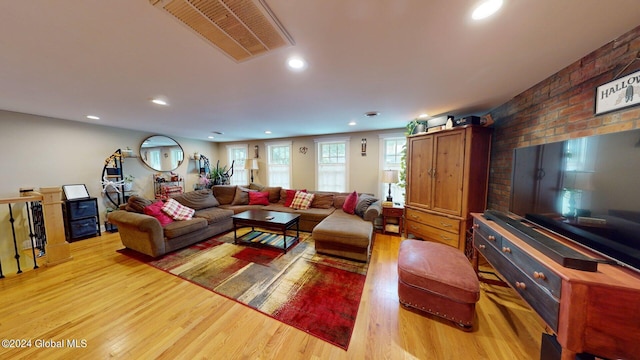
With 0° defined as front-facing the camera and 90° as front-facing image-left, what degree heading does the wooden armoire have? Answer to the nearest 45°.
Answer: approximately 45°

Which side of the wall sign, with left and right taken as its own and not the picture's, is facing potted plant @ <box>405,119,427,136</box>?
right

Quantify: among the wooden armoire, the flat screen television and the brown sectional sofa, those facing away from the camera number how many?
0

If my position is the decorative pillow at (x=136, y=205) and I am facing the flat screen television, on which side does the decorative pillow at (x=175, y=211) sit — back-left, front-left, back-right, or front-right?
front-left

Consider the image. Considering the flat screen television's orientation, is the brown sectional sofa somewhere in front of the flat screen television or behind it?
in front

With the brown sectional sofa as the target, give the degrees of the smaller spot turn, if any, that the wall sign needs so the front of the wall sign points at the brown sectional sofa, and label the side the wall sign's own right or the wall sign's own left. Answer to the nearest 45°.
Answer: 0° — it already faces it

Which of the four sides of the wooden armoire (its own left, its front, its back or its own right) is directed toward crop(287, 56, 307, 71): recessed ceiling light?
front

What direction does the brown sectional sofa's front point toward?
toward the camera

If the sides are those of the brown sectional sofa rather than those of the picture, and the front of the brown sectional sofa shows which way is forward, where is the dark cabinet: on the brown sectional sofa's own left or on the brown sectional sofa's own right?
on the brown sectional sofa's own right

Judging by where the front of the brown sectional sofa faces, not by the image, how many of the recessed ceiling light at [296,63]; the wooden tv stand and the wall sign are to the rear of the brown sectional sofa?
0

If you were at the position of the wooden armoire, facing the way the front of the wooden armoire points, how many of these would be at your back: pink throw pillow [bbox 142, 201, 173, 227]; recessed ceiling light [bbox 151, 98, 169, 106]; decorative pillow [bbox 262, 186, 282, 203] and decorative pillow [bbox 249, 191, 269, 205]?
0

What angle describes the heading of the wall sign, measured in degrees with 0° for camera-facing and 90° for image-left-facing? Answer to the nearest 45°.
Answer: approximately 45°

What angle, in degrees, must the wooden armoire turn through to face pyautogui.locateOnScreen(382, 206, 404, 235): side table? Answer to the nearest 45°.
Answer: approximately 45° to its right

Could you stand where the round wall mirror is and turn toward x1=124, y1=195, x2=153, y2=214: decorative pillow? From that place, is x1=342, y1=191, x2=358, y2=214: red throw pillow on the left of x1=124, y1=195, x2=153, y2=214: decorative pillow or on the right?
left

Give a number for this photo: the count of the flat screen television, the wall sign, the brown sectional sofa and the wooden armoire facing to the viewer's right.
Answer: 0

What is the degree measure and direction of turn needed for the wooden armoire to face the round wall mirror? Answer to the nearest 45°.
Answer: approximately 45° to its right

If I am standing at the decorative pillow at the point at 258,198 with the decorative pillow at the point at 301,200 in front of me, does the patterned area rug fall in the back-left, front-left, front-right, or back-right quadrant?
front-right

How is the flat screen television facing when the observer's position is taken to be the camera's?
facing the viewer and to the left of the viewer
